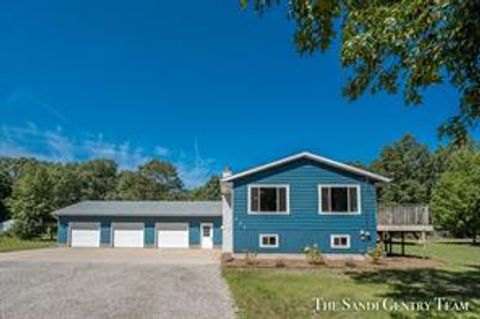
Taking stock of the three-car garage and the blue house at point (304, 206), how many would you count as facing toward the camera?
2

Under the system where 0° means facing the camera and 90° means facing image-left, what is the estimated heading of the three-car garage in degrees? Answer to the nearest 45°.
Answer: approximately 0°

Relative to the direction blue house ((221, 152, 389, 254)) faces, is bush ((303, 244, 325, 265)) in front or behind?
in front

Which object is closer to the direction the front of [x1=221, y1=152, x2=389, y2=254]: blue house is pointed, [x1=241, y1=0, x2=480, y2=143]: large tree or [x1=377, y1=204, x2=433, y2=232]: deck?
the large tree

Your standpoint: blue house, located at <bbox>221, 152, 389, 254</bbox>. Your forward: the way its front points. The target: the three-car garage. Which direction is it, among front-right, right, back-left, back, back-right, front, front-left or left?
back-right

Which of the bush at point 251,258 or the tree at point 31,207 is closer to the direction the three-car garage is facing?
the bush

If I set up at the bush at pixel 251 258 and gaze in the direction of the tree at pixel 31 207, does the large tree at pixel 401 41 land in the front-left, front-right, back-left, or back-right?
back-left

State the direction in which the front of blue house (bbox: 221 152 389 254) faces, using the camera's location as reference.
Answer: facing the viewer
